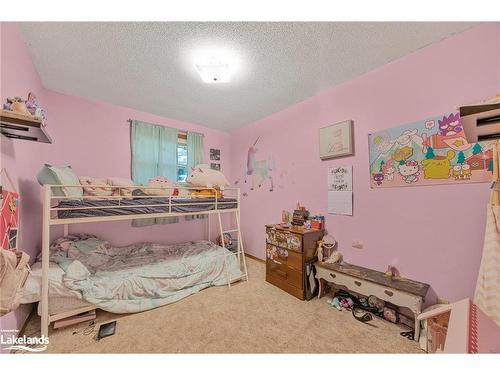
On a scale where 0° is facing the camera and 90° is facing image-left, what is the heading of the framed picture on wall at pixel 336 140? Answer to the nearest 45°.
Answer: approximately 45°

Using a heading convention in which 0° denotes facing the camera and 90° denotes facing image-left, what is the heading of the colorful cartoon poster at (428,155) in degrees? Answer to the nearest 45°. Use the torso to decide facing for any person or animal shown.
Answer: approximately 45°

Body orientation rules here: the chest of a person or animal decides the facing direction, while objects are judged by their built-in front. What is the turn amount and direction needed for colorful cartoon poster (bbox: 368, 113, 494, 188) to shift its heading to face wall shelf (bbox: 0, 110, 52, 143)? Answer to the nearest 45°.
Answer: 0° — it already faces it

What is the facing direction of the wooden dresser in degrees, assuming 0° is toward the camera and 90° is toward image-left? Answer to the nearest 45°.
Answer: approximately 45°
